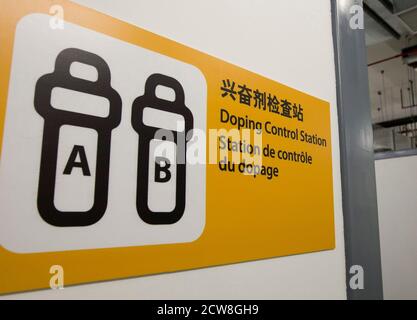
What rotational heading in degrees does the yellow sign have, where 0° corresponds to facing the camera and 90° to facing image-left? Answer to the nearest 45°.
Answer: approximately 315°
